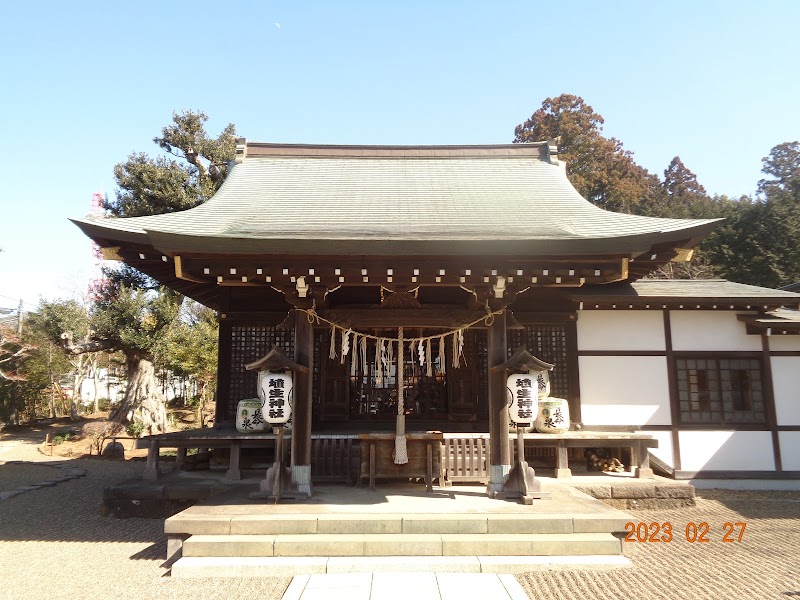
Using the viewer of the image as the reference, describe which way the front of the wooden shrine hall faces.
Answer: facing the viewer

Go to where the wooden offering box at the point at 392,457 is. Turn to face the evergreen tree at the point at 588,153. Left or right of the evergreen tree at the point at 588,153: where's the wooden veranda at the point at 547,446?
right
